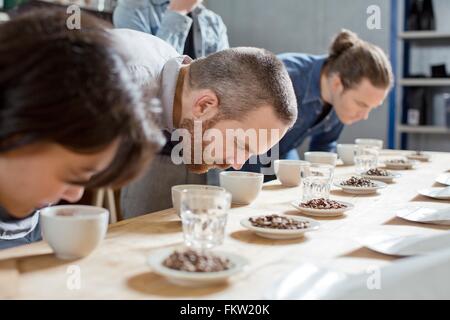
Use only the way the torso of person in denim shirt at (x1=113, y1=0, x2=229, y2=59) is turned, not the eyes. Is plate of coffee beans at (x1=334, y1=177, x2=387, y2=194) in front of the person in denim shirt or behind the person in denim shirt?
in front

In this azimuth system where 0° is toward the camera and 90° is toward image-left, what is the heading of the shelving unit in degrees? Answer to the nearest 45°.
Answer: approximately 0°

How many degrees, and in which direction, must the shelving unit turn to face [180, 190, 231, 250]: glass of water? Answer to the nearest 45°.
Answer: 0° — it already faces it

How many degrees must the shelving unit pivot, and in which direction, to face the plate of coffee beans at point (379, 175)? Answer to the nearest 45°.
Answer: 0° — it already faces it

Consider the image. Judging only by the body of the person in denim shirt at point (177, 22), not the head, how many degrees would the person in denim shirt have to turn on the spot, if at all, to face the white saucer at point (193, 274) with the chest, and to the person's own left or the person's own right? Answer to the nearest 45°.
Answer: approximately 45° to the person's own right

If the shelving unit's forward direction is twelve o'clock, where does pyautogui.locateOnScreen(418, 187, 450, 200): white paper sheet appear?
The white paper sheet is roughly at 12 o'clock from the shelving unit.

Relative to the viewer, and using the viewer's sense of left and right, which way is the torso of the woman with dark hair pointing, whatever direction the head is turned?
facing to the right of the viewer

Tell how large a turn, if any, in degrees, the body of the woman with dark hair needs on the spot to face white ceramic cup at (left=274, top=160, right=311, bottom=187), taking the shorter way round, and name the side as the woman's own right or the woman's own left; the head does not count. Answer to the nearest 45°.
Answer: approximately 45° to the woman's own left

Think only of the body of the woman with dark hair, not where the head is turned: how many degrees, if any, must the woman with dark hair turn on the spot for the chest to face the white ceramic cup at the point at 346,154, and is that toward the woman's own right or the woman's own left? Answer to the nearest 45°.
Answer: approximately 45° to the woman's own left

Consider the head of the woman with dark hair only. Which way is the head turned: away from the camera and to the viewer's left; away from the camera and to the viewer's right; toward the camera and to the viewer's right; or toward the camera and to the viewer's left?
toward the camera and to the viewer's right

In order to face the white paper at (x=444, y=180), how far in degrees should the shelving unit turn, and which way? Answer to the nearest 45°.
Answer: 0° — it already faces it

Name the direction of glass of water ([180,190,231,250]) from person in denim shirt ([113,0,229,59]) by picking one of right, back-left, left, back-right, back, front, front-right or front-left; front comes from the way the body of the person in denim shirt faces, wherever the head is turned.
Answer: front-right

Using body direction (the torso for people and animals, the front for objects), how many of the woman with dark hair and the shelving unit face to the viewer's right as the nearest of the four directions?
1
